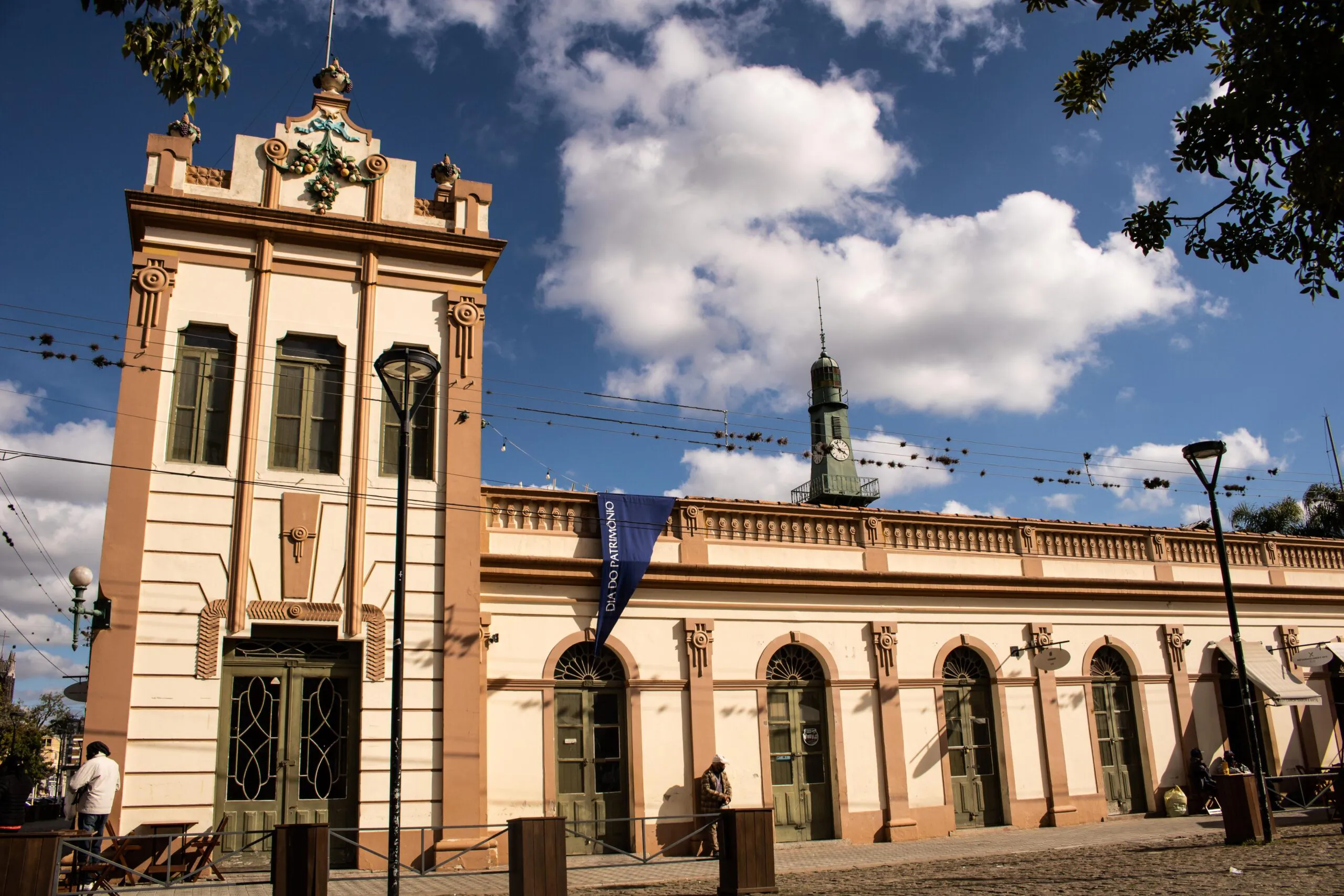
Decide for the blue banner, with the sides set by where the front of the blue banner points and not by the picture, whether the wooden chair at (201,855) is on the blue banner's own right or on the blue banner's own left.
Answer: on the blue banner's own right

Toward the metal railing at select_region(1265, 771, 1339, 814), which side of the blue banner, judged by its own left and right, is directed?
left

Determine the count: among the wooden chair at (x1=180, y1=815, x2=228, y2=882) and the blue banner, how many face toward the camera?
1

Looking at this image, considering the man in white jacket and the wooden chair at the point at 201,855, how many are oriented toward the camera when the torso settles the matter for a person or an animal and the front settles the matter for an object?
0

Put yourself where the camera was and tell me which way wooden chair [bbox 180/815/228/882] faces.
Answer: facing to the left of the viewer

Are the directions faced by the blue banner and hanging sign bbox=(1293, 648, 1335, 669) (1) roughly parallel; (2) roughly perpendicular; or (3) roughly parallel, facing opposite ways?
roughly perpendicular

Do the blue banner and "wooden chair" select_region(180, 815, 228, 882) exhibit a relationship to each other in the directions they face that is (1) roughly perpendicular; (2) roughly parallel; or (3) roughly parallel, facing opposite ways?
roughly perpendicular

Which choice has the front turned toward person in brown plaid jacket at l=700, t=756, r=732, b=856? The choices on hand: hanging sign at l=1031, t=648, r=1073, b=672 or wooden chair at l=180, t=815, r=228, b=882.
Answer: the hanging sign

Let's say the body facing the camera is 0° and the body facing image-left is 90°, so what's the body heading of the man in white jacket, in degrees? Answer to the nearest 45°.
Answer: approximately 135°

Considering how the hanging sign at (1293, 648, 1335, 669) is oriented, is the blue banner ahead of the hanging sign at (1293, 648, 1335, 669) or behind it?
ahead

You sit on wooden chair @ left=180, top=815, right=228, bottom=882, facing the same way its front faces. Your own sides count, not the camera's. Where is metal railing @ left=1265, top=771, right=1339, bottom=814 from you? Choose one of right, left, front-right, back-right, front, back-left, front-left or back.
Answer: back

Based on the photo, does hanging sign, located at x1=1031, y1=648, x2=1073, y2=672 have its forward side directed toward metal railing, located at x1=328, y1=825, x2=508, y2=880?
yes

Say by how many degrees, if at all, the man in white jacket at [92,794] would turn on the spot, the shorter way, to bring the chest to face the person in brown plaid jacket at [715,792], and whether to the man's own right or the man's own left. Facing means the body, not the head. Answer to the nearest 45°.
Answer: approximately 135° to the man's own right

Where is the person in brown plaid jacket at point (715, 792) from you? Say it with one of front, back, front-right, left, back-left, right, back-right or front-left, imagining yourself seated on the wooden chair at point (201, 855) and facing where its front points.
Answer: back

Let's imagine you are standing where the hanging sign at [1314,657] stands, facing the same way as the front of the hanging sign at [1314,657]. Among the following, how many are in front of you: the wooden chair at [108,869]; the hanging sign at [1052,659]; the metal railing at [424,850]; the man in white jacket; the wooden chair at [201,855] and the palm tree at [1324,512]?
5

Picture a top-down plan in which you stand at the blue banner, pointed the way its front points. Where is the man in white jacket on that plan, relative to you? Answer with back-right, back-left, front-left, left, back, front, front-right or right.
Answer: front-right
